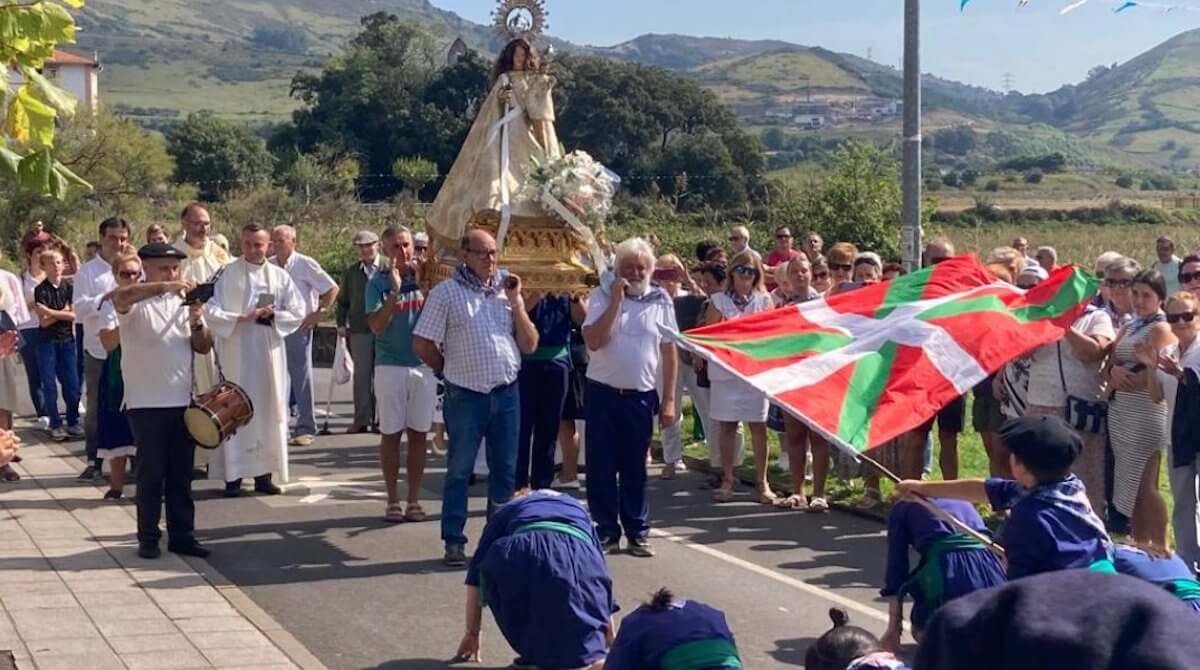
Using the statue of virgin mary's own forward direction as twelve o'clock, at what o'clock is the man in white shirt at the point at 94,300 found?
The man in white shirt is roughly at 4 o'clock from the statue of virgin mary.

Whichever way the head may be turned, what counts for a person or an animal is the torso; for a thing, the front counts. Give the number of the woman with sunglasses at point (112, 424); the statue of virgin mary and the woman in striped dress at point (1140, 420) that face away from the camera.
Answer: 0

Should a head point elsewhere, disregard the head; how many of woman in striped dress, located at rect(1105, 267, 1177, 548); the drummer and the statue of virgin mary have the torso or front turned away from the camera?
0

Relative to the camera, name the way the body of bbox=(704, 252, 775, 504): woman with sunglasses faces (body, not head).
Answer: toward the camera

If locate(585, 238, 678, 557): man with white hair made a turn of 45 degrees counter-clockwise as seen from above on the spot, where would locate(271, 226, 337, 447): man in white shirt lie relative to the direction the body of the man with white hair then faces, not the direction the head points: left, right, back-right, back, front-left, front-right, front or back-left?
back

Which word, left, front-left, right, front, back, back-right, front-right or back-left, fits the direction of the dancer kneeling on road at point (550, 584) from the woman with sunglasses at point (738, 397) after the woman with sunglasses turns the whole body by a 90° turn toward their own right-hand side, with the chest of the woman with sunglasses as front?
left

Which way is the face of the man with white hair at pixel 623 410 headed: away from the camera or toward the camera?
toward the camera

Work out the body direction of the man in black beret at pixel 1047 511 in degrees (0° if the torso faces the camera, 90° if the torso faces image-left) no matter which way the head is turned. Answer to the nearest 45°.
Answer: approximately 135°

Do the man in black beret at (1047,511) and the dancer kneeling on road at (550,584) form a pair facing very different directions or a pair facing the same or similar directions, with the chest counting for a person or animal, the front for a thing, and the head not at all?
same or similar directions

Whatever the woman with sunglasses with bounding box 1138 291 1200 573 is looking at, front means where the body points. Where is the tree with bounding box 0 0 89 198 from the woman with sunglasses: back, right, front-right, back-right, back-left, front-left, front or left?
front

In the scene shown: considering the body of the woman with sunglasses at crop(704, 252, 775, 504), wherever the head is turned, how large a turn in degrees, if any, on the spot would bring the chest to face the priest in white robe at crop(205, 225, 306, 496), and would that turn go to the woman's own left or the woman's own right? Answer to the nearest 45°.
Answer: approximately 90° to the woman's own right

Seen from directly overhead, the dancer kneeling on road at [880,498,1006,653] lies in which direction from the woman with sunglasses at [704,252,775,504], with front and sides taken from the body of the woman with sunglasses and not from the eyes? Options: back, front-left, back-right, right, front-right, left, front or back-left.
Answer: front

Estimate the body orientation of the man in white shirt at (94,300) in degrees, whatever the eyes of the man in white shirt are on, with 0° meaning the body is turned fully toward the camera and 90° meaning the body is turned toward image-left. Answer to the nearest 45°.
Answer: approximately 315°

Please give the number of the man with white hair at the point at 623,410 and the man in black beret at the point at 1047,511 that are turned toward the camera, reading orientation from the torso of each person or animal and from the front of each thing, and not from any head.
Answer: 1

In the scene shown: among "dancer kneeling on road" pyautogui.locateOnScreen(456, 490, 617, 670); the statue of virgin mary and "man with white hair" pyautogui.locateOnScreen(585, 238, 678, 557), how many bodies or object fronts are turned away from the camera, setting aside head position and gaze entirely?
1

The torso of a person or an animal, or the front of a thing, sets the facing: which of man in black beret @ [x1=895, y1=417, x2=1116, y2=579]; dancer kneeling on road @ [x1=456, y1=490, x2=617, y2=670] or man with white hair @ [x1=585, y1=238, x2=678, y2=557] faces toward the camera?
the man with white hair

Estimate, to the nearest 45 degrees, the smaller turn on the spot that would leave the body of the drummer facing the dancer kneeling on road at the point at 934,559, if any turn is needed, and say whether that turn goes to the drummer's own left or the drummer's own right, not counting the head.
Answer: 0° — they already face them
